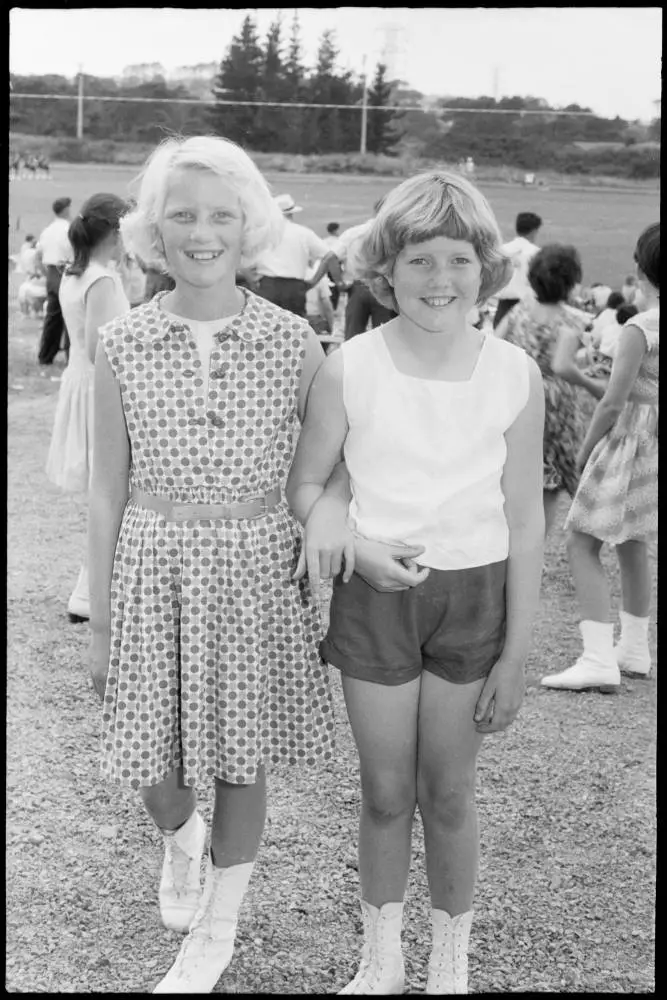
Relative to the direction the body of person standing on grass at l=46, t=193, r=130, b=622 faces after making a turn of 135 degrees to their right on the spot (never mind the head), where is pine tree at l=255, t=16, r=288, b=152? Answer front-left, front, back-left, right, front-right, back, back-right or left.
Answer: back

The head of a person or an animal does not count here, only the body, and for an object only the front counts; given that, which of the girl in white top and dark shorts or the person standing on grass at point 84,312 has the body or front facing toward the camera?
the girl in white top and dark shorts

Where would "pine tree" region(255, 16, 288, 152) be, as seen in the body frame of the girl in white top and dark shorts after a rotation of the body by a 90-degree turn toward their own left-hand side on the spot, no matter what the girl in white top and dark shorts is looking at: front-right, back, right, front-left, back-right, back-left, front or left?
left

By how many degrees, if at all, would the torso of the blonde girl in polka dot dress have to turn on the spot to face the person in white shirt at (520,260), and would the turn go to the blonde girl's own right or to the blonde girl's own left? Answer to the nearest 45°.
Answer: approximately 180°

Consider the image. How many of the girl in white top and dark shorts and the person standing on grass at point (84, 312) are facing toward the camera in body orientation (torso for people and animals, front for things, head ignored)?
1

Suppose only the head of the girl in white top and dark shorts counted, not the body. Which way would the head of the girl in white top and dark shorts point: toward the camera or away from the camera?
toward the camera

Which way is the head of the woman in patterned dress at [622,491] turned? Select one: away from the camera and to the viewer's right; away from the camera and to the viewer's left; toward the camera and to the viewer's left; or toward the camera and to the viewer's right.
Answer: away from the camera and to the viewer's left

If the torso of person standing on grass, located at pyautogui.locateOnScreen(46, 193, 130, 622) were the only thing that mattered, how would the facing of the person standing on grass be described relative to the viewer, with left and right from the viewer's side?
facing away from the viewer and to the right of the viewer

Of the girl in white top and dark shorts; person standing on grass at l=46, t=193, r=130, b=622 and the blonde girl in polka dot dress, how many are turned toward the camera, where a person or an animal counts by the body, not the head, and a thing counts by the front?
2

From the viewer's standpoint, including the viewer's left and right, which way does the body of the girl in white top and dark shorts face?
facing the viewer

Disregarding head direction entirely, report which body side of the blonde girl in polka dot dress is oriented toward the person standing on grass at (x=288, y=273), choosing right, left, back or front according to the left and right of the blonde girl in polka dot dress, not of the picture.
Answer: back

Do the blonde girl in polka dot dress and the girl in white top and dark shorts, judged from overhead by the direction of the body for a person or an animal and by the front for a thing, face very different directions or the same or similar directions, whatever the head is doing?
same or similar directions

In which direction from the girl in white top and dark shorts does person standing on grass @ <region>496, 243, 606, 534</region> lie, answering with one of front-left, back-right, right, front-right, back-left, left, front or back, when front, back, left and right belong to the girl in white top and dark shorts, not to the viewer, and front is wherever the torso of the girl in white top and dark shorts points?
back
